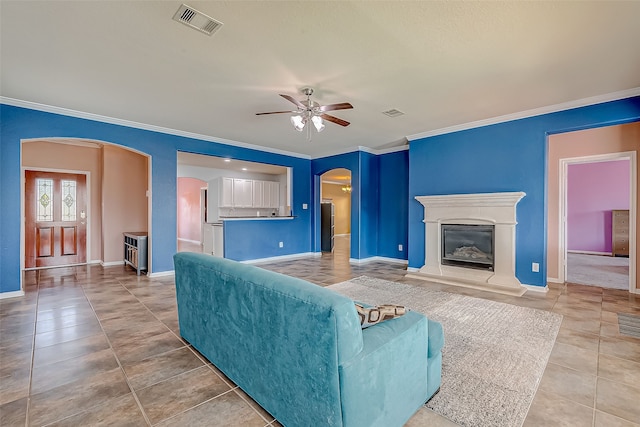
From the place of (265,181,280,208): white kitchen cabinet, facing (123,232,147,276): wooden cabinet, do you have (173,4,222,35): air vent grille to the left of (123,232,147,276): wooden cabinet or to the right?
left

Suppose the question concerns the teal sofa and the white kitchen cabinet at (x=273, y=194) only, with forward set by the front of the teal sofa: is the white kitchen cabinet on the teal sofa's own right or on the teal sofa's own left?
on the teal sofa's own left

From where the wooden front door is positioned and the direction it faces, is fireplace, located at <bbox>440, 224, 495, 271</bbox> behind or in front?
in front

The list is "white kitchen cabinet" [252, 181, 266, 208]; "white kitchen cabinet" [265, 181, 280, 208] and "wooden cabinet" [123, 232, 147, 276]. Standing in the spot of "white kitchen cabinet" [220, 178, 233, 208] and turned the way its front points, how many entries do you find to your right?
1

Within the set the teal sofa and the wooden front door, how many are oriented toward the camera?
1

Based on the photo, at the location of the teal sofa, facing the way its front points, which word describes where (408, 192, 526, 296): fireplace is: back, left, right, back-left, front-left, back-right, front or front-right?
front

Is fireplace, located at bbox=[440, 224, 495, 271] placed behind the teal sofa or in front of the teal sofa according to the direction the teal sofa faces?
in front

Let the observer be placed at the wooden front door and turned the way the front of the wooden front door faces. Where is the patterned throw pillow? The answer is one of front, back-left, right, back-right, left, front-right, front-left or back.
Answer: front

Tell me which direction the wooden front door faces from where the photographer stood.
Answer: facing the viewer

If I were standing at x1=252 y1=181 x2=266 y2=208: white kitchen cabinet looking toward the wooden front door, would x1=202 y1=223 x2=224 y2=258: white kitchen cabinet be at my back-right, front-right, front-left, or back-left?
front-left

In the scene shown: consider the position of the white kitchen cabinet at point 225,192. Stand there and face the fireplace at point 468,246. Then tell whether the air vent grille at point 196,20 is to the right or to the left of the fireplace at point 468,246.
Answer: right

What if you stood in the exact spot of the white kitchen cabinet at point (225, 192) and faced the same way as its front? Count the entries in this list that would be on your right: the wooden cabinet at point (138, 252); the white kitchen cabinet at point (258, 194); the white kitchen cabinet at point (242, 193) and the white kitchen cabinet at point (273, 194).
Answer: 1

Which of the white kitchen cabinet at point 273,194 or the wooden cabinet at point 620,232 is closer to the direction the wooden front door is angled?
the wooden cabinet

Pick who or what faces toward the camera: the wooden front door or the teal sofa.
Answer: the wooden front door

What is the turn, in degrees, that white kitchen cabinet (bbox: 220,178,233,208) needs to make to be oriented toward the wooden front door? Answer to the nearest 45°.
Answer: approximately 135° to its right
